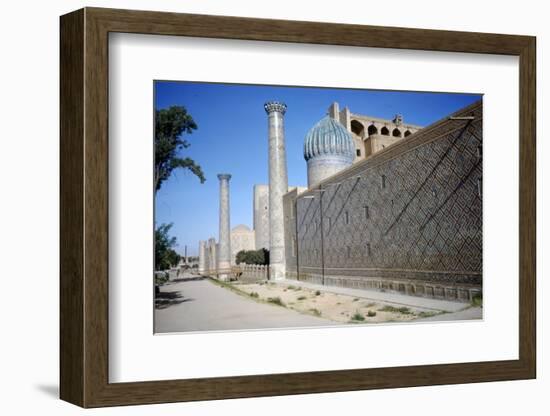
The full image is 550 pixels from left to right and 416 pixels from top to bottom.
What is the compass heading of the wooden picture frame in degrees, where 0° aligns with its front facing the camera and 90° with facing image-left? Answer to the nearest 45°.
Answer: approximately 315°
